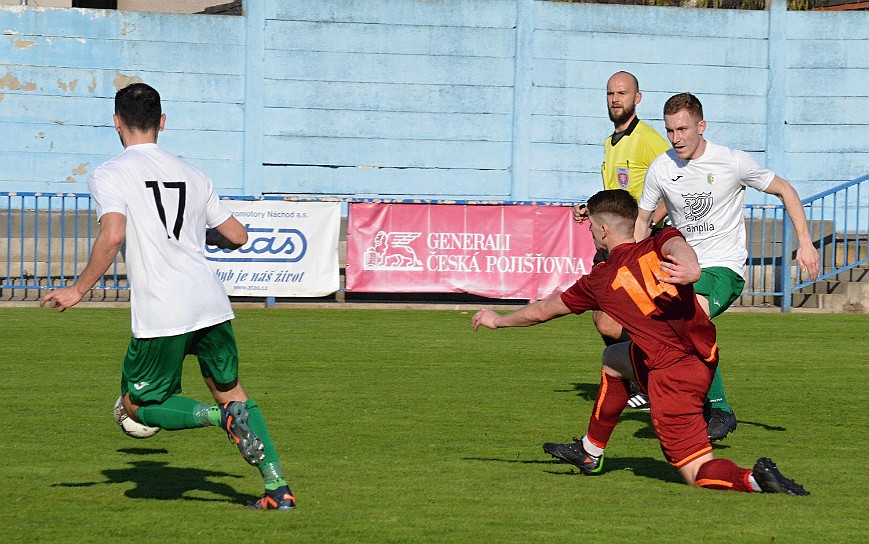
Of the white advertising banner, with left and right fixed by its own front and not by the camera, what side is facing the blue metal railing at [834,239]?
left

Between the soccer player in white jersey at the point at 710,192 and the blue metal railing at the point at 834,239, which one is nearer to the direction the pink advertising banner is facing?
the soccer player in white jersey

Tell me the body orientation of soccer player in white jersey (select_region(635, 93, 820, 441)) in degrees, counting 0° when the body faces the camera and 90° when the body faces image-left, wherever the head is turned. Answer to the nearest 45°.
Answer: approximately 45°

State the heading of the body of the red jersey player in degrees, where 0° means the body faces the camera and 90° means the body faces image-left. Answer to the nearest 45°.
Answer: approximately 135°

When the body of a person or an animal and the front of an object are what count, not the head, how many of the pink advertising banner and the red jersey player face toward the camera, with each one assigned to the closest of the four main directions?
1

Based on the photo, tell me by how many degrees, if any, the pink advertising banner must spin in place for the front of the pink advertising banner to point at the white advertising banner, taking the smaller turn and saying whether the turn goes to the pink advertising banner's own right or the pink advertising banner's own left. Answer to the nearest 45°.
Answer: approximately 90° to the pink advertising banner's own right

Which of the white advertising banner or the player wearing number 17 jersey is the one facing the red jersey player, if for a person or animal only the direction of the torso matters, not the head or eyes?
the white advertising banner

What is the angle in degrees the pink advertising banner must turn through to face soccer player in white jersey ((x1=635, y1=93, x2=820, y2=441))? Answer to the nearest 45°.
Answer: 0° — it already faces them

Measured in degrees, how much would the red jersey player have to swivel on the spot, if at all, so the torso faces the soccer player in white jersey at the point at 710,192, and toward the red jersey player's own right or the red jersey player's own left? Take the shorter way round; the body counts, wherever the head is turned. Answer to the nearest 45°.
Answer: approximately 45° to the red jersey player's own right

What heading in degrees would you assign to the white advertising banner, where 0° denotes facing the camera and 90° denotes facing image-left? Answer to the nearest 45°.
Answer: approximately 0°

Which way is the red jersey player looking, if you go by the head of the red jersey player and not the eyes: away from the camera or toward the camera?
away from the camera
